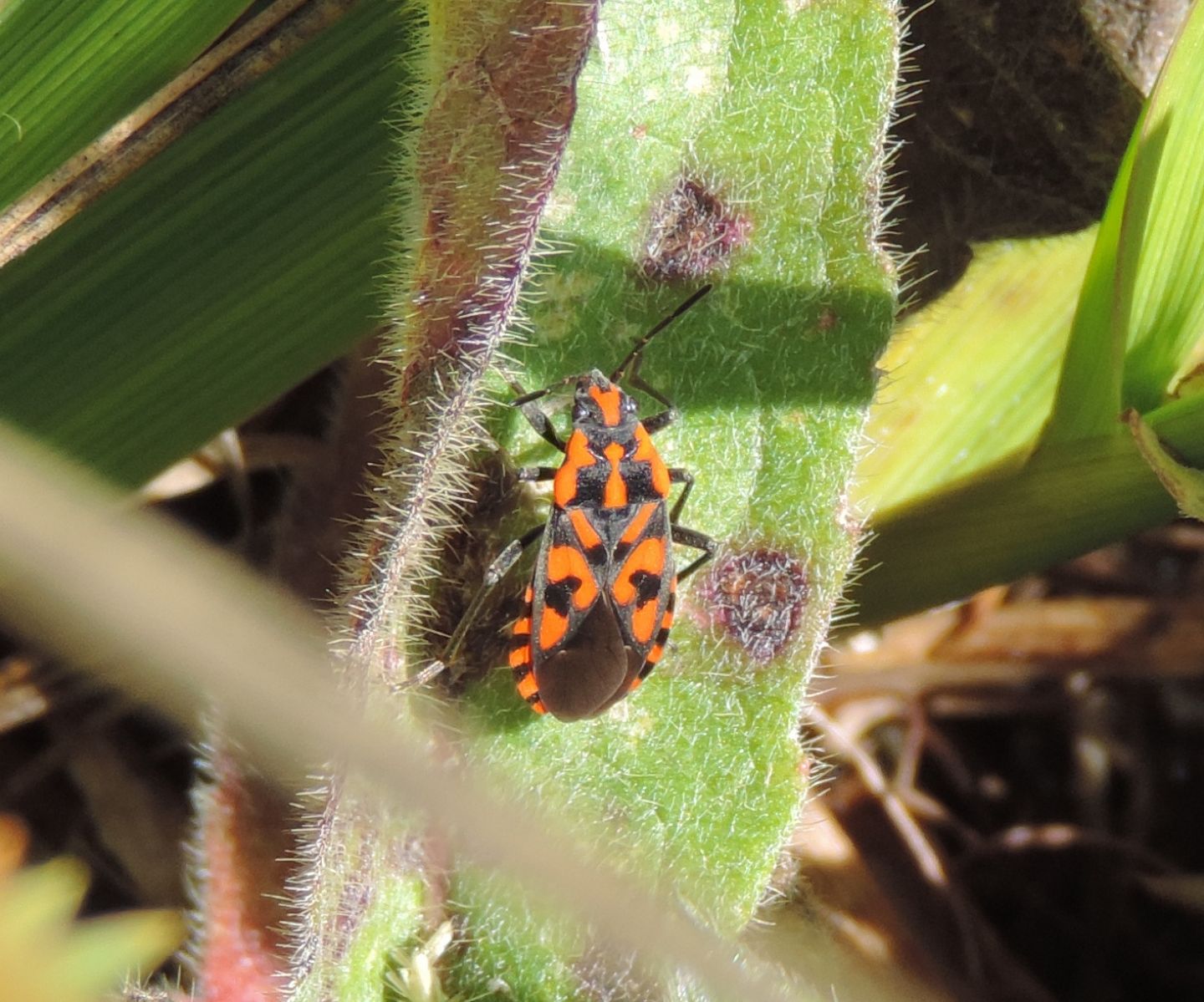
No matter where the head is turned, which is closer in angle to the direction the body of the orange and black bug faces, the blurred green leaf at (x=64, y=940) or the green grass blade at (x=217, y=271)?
the green grass blade

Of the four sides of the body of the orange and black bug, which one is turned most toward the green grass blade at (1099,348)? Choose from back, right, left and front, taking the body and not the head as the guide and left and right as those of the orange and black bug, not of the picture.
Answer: right

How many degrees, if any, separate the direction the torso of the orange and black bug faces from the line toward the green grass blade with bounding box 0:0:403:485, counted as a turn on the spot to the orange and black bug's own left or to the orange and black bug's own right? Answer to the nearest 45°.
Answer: approximately 45° to the orange and black bug's own left

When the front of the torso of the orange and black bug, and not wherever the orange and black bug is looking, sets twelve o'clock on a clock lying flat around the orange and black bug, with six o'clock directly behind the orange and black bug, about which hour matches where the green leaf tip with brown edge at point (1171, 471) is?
The green leaf tip with brown edge is roughly at 4 o'clock from the orange and black bug.

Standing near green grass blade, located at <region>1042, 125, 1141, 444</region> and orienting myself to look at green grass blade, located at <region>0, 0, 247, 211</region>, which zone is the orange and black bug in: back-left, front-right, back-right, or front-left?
front-left

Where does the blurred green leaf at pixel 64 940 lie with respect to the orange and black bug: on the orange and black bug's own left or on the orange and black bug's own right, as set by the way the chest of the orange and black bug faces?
on the orange and black bug's own left

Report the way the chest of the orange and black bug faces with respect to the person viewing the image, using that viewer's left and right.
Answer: facing away from the viewer

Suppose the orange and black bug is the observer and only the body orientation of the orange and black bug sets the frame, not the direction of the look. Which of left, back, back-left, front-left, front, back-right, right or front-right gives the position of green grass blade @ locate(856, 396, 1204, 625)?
right

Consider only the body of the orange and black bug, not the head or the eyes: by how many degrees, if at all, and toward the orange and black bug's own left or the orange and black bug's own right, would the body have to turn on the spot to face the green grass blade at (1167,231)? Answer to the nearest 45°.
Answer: approximately 90° to the orange and black bug's own right

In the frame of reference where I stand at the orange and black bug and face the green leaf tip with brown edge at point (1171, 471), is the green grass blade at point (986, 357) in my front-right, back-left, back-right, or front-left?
front-left
